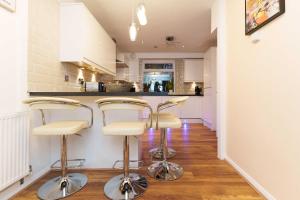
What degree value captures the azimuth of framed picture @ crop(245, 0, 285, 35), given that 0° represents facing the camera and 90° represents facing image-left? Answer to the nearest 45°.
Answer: approximately 45°

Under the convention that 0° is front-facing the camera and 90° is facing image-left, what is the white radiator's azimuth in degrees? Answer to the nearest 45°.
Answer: approximately 315°

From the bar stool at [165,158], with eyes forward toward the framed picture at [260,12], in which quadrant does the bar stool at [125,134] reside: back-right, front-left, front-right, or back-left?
back-right

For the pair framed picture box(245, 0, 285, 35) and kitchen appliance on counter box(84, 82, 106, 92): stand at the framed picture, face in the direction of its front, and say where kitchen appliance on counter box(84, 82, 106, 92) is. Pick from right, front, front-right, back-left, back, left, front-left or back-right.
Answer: front-right

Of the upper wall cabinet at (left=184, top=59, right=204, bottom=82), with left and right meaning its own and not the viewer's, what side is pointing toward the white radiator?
front

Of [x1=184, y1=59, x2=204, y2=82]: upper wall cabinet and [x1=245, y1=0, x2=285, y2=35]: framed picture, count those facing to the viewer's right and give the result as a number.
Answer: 0

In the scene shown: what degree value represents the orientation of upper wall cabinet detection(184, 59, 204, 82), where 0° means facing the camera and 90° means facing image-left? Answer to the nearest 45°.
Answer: approximately 0°

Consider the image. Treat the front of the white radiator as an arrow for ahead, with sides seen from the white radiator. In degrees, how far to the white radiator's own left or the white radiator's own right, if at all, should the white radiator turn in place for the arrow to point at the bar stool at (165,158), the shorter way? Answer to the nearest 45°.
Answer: approximately 45° to the white radiator's own left

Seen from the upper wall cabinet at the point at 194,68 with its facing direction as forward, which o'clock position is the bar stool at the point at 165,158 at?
The bar stool is roughly at 12 o'clock from the upper wall cabinet.

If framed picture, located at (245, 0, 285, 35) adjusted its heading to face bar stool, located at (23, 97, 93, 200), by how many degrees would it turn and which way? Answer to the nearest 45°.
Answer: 0° — it already faces it

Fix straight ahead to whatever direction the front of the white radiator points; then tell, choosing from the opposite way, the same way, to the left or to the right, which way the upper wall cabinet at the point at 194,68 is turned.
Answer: to the right

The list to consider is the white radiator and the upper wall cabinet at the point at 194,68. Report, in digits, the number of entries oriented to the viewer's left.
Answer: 0

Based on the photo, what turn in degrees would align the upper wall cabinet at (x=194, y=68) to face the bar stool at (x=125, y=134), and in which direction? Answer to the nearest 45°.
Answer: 0° — it already faces it
